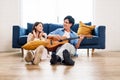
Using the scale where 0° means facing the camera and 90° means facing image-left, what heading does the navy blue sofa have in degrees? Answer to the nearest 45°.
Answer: approximately 0°

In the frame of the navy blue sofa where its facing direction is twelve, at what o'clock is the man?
The man is roughly at 1 o'clock from the navy blue sofa.

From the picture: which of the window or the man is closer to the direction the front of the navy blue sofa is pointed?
the man

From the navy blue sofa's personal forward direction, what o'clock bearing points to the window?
The window is roughly at 5 o'clock from the navy blue sofa.
